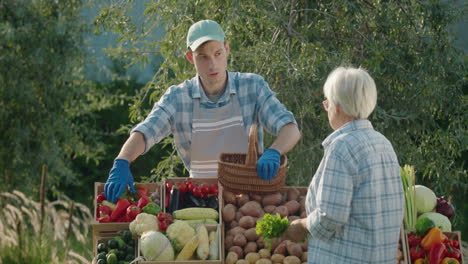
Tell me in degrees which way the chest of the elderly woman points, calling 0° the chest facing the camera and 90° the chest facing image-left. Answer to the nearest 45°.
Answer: approximately 135°

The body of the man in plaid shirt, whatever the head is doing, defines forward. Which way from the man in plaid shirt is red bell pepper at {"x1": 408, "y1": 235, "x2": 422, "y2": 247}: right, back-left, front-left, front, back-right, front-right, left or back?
front-left

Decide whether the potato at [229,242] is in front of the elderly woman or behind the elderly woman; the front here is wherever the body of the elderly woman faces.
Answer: in front

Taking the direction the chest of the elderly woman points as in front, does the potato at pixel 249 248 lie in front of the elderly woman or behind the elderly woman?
in front

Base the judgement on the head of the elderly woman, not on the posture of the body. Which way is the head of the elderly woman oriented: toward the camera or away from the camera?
away from the camera

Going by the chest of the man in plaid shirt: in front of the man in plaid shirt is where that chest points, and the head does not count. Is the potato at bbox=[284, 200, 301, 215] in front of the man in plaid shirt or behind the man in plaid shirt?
in front

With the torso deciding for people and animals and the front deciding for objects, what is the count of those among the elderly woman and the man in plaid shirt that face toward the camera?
1

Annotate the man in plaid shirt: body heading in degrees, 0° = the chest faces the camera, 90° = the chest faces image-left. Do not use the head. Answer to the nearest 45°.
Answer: approximately 0°

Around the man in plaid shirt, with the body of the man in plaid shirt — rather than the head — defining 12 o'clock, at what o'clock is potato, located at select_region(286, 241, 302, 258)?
The potato is roughly at 11 o'clock from the man in plaid shirt.
